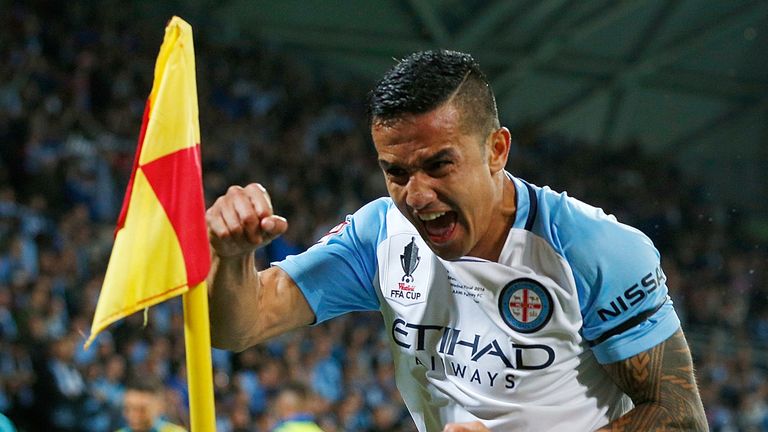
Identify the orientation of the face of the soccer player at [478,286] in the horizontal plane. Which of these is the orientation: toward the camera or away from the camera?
toward the camera

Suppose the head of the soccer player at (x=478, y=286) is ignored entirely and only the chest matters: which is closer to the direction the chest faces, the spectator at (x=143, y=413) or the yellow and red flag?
the yellow and red flag

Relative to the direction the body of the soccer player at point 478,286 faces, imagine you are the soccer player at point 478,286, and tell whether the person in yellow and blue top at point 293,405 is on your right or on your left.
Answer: on your right

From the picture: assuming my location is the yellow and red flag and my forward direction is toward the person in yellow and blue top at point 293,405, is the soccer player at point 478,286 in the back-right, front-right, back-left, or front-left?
front-right

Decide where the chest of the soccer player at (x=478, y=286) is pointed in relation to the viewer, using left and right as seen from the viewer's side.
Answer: facing the viewer and to the left of the viewer

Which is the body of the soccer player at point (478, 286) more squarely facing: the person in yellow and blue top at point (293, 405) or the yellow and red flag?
the yellow and red flag

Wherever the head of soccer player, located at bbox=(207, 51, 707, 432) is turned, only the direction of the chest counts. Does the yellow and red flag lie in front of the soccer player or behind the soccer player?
in front

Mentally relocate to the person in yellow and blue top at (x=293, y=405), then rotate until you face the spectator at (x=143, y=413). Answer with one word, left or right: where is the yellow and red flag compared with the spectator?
left

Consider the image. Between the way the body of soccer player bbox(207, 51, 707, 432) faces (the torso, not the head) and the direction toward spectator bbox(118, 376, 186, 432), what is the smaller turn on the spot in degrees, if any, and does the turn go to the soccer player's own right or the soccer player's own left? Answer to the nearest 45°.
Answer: approximately 90° to the soccer player's own right
